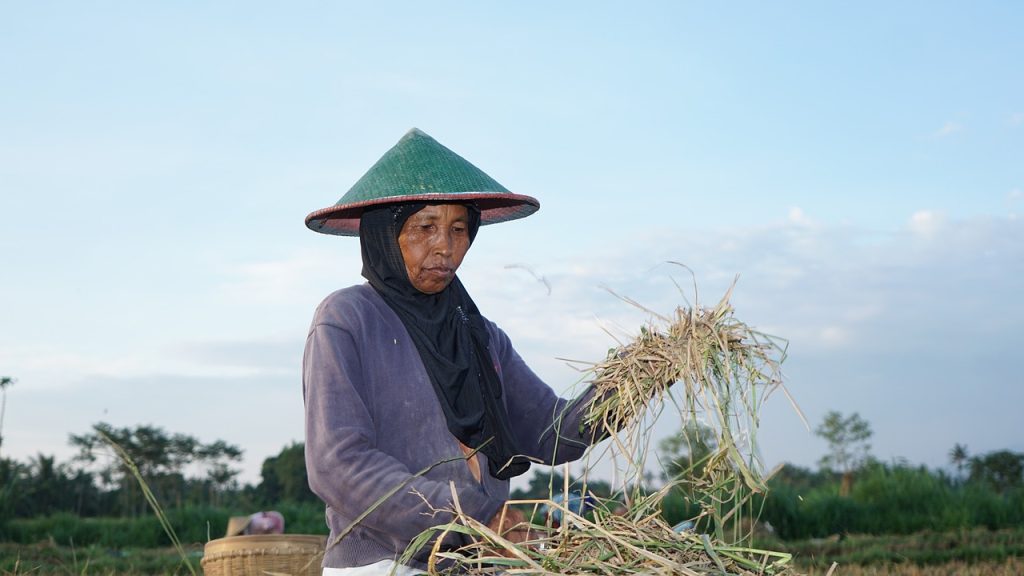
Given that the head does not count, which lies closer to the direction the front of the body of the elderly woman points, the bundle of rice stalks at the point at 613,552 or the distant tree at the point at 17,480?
the bundle of rice stalks

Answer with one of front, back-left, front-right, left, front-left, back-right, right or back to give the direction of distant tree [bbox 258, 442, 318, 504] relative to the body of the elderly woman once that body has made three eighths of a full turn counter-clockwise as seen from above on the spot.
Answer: front

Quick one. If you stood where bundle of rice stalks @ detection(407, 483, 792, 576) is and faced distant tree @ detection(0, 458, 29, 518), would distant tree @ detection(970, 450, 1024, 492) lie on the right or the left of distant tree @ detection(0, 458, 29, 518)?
right

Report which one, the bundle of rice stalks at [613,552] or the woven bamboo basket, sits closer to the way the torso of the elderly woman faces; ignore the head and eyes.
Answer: the bundle of rice stalks

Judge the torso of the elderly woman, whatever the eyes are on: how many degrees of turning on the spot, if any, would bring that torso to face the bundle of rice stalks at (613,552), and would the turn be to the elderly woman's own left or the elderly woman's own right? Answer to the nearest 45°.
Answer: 0° — they already face it

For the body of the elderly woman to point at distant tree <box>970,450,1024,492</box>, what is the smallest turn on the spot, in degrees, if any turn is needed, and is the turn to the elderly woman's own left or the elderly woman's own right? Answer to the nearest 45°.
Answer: approximately 90° to the elderly woman's own left

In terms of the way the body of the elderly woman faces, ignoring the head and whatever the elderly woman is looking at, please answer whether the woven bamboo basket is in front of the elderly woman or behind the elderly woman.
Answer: behind

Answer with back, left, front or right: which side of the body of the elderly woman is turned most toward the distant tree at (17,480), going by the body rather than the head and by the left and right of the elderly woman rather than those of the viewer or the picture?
back

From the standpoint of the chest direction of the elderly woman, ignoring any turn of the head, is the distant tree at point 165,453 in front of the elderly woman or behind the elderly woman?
behind

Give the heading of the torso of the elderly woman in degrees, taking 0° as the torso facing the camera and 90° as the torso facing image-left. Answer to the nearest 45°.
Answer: approximately 315°
